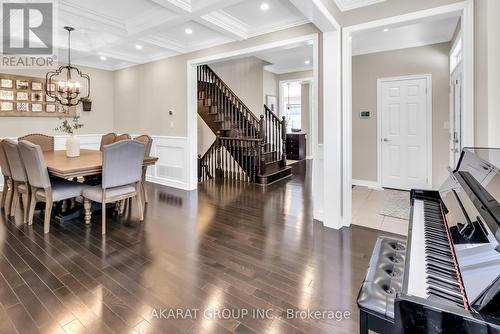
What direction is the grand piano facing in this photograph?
to the viewer's left

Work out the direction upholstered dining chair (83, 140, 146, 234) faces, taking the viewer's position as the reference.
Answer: facing away from the viewer and to the left of the viewer

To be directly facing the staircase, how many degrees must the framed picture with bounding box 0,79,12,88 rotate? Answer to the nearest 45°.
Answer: approximately 90° to its left

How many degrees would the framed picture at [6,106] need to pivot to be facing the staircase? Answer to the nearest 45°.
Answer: approximately 90° to its left

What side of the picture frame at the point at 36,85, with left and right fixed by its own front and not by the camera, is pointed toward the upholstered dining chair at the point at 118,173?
front

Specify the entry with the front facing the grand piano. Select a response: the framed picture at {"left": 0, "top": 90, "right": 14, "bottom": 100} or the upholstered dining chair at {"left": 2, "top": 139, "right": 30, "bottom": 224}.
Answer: the framed picture

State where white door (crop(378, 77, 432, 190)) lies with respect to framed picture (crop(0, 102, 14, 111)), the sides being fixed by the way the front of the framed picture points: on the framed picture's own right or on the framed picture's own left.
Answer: on the framed picture's own left
